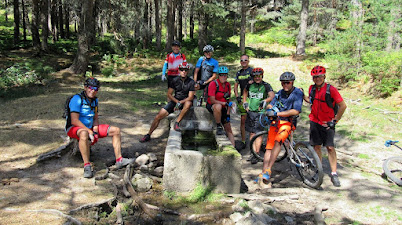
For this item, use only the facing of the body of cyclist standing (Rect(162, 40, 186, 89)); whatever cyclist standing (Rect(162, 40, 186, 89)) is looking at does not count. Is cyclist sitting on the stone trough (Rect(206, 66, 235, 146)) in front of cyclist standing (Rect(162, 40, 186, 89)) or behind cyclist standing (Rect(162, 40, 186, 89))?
in front

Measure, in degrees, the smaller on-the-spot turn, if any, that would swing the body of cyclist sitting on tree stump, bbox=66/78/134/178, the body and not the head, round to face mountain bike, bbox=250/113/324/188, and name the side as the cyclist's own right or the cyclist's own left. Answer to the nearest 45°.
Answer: approximately 45° to the cyclist's own left

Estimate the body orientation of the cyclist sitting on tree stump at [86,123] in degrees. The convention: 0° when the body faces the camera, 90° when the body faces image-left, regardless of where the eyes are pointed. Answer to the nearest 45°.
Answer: approximately 315°

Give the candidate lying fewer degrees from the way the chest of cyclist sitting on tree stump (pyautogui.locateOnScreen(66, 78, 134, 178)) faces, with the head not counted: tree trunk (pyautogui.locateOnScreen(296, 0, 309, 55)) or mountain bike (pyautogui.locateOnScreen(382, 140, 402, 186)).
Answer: the mountain bike

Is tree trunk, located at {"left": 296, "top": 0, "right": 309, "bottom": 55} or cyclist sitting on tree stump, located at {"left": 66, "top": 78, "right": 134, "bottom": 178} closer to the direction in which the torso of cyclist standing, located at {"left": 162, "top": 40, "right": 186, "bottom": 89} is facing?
the cyclist sitting on tree stump

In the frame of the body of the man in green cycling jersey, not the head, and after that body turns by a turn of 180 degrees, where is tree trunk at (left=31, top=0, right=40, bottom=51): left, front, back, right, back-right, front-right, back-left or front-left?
front-left

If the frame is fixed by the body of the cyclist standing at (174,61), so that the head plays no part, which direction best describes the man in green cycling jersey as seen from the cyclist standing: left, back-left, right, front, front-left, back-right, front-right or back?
front-left
